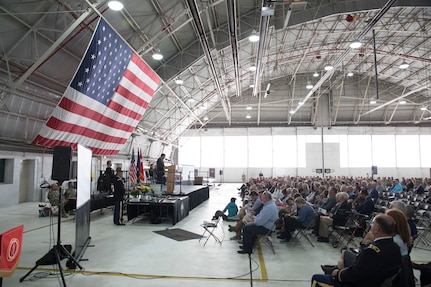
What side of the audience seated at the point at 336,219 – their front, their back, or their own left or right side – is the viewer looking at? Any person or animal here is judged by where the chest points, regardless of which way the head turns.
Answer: left

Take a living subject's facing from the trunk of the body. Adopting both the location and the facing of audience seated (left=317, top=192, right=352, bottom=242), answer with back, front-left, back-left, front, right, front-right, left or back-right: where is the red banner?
front-left

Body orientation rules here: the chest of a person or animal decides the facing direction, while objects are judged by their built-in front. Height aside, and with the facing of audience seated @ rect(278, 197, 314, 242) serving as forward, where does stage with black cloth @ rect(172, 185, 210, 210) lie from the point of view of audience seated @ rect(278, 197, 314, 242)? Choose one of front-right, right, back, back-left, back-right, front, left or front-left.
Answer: front-right

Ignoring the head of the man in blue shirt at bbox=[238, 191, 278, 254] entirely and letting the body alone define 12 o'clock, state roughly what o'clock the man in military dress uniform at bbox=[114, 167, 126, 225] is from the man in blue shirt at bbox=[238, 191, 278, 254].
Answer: the man in military dress uniform at bbox=[114, 167, 126, 225] is roughly at 1 o'clock from the man in blue shirt at bbox=[238, 191, 278, 254].

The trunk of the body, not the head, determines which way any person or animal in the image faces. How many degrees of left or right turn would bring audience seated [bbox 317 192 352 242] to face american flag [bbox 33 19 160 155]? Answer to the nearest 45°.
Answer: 0° — they already face it

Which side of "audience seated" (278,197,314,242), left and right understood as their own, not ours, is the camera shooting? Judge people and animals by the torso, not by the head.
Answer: left

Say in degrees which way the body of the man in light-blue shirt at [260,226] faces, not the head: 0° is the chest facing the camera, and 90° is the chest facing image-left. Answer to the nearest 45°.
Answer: approximately 90°

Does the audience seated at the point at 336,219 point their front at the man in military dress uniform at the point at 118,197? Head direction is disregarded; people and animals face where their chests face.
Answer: yes

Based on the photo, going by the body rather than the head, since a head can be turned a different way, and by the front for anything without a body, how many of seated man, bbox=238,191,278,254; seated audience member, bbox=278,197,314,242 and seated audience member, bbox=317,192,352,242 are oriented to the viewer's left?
3

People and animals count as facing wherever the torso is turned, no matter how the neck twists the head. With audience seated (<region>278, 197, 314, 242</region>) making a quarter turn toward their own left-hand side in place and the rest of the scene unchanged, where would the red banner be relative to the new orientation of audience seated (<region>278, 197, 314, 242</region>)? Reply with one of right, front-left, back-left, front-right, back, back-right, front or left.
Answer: front-right

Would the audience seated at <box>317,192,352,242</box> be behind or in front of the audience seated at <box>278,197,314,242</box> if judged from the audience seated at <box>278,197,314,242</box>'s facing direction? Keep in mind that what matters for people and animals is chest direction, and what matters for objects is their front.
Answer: behind
